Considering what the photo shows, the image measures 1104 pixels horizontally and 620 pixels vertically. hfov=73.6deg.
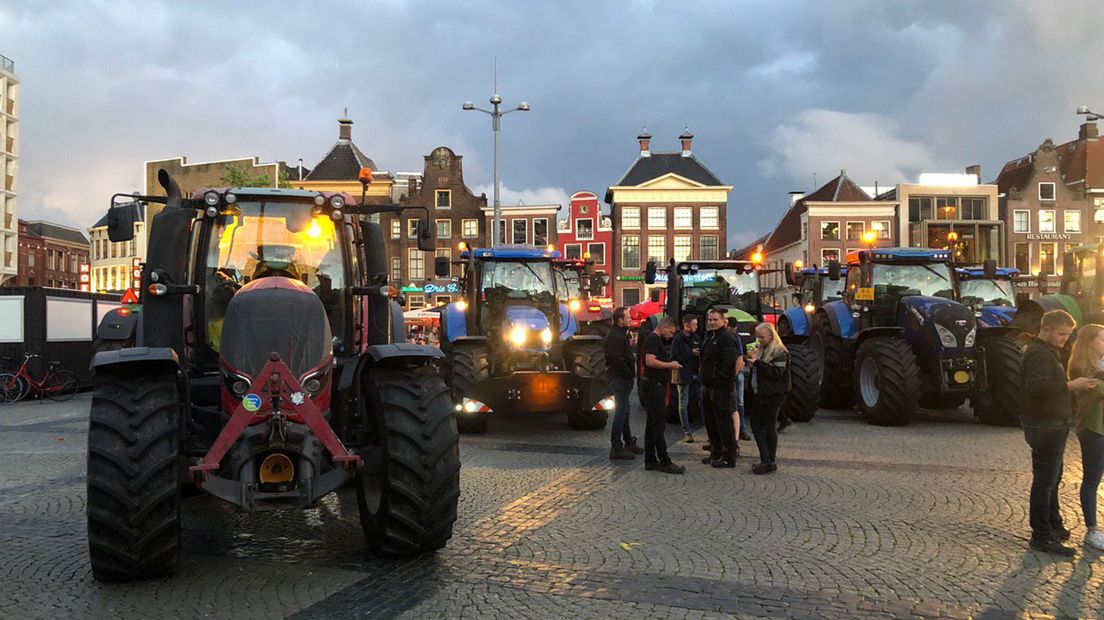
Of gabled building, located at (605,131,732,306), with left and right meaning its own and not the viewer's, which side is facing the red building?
right

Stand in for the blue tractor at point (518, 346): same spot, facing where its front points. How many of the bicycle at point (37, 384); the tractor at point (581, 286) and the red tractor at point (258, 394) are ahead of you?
1

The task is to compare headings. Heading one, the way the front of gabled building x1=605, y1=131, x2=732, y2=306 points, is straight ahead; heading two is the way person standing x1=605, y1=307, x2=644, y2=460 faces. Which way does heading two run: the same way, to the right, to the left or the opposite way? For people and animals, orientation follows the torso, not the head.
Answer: to the left

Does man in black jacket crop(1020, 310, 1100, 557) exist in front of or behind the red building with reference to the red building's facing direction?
in front

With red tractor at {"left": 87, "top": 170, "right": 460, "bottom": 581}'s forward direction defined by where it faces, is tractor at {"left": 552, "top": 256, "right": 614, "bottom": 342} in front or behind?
behind

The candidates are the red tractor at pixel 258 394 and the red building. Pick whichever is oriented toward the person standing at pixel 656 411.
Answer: the red building

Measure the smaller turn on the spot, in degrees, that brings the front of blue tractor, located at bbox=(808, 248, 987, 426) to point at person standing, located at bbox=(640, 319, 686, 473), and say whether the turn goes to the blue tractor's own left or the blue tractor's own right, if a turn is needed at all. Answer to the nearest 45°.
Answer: approximately 90° to the blue tractor's own right

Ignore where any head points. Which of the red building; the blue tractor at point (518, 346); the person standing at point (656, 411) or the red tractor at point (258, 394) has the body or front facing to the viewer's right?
the person standing

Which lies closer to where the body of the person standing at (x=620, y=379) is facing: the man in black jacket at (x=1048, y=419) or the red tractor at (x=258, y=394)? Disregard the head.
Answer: the man in black jacket

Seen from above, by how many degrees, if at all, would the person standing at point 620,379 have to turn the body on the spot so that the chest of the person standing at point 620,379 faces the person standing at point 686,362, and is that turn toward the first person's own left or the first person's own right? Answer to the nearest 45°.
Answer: approximately 45° to the first person's own left

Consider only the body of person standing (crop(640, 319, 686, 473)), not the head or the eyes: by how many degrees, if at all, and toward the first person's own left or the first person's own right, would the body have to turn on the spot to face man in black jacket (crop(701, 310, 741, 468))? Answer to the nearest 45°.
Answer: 0° — they already face them

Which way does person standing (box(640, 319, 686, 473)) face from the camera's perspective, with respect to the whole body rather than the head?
to the viewer's right

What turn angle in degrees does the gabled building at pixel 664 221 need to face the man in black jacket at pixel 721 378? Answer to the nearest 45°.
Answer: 0° — it already faces them

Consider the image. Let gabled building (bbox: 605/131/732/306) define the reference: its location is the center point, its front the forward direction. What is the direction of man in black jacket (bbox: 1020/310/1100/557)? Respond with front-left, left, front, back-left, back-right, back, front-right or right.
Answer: front

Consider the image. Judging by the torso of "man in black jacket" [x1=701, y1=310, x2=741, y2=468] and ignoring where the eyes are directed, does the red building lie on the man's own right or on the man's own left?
on the man's own right

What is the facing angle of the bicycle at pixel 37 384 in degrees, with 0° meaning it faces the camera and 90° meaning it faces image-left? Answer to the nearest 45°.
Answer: approximately 90°

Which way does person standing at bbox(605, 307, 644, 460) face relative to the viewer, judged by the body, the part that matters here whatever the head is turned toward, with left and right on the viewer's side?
facing to the right of the viewer

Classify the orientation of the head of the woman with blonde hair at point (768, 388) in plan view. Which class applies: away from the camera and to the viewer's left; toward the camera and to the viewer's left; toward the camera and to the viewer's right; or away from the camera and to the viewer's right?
toward the camera and to the viewer's left

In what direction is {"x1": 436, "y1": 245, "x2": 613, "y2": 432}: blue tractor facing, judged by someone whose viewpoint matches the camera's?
facing the viewer

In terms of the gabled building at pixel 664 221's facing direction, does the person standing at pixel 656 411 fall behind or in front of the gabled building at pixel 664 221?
in front
